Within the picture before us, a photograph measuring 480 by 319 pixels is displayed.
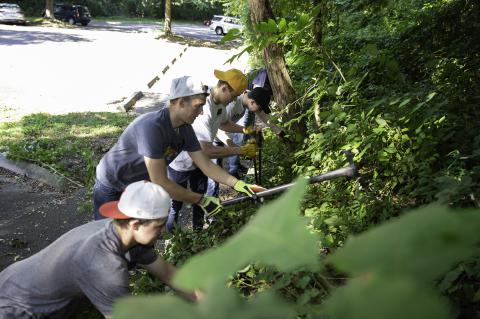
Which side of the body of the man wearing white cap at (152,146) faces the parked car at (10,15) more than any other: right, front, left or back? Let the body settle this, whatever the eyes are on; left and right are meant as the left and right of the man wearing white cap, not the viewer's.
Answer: left

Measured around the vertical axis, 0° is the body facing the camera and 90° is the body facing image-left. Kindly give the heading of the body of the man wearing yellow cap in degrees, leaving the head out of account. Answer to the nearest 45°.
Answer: approximately 270°

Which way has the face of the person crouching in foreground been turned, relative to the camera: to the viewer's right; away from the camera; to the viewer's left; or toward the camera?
to the viewer's right

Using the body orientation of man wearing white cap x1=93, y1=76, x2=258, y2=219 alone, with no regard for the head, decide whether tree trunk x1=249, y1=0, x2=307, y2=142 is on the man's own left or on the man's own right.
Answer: on the man's own left

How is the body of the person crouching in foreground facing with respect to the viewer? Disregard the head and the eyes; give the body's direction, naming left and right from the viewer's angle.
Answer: facing to the right of the viewer

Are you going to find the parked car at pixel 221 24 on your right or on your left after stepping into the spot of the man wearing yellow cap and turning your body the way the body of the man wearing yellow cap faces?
on your left

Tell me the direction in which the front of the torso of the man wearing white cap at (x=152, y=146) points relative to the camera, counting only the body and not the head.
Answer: to the viewer's right

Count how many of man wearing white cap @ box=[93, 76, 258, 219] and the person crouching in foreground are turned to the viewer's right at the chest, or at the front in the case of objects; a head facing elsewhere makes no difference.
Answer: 2

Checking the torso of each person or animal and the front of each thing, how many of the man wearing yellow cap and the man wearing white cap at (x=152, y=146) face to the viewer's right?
2

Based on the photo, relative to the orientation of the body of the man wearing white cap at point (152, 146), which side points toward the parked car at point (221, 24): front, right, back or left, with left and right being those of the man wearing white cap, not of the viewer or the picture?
left

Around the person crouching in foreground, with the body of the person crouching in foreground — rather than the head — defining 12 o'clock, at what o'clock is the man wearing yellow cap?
The man wearing yellow cap is roughly at 10 o'clock from the person crouching in foreground.

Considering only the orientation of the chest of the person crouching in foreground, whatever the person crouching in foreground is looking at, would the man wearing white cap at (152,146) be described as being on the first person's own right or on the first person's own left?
on the first person's own left
